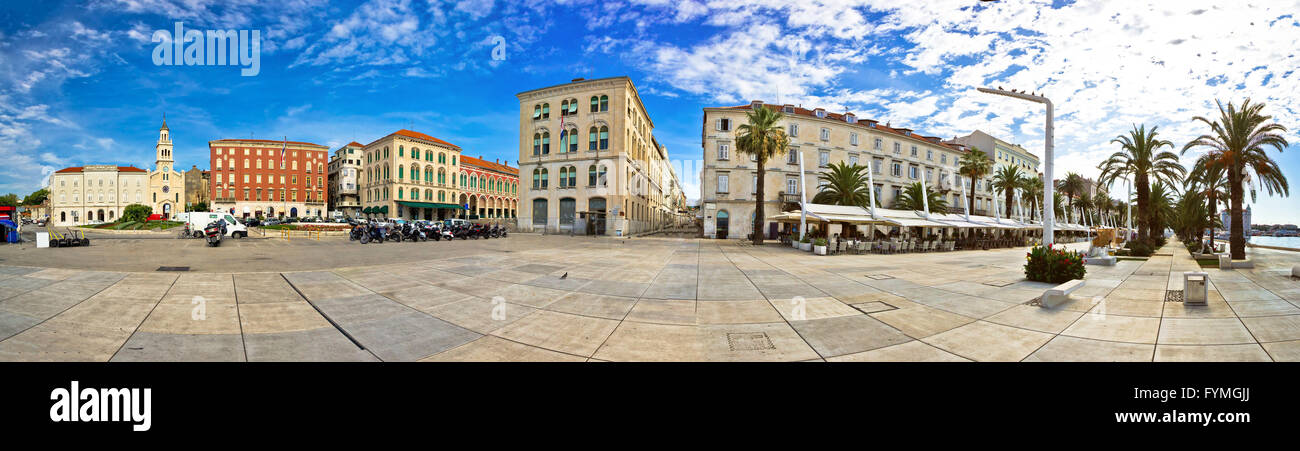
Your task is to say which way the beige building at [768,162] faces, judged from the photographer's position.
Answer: facing the viewer and to the right of the viewer

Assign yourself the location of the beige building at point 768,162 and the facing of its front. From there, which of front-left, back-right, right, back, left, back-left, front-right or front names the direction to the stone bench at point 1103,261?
front

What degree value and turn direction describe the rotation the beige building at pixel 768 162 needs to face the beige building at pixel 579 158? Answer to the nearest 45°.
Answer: approximately 135° to its right

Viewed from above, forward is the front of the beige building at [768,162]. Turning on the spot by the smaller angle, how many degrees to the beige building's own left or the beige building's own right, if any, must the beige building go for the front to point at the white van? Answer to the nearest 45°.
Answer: approximately 90° to the beige building's own right

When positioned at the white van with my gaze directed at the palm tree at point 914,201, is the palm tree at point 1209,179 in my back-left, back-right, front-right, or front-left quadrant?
front-right

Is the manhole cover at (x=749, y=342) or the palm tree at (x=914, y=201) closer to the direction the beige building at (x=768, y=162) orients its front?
the manhole cover

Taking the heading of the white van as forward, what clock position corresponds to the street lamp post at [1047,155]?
The street lamp post is roughly at 2 o'clock from the white van.

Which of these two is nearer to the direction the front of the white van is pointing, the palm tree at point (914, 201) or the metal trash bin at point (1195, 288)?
the palm tree

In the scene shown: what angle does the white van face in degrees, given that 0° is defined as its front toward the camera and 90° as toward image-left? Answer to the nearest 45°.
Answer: approximately 270°

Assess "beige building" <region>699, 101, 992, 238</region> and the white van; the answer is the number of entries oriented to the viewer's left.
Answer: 0

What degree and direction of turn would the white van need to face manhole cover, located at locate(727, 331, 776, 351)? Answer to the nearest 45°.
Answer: approximately 90° to its right

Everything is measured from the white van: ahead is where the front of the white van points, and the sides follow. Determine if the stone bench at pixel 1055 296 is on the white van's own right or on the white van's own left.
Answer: on the white van's own right

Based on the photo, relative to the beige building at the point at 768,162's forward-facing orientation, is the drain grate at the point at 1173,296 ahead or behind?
ahead

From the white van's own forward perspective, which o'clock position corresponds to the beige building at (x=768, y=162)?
The beige building is roughly at 1 o'clock from the white van.

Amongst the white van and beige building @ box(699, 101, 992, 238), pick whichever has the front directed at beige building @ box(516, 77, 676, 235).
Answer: the white van

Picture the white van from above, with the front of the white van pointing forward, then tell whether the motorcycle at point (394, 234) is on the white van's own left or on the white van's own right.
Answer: on the white van's own right
